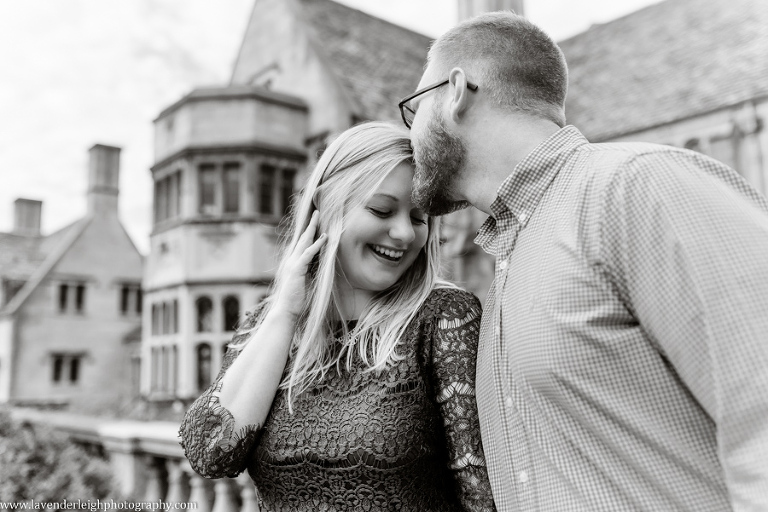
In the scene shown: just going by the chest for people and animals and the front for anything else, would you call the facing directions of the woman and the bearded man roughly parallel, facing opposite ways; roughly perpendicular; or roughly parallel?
roughly perpendicular

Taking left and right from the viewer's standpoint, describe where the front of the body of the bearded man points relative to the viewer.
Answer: facing to the left of the viewer

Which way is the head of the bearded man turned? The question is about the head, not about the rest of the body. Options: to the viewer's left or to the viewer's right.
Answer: to the viewer's left

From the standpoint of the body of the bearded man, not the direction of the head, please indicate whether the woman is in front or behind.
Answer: in front

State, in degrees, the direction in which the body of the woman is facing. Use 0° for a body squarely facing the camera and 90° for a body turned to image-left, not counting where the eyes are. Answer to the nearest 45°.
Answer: approximately 0°

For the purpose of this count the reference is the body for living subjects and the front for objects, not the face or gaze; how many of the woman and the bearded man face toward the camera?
1

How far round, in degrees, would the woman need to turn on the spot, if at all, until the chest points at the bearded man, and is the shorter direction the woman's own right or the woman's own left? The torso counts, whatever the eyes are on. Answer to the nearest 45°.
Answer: approximately 45° to the woman's own left
